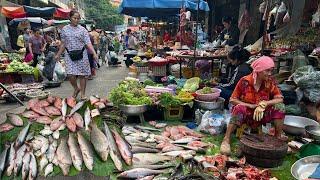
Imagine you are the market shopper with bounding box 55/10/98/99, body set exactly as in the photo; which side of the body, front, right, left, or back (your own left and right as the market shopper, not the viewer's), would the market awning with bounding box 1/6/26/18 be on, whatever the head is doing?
back

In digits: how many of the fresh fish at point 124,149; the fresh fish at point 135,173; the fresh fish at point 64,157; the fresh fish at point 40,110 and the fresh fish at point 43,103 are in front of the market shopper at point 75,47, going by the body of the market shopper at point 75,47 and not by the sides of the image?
5

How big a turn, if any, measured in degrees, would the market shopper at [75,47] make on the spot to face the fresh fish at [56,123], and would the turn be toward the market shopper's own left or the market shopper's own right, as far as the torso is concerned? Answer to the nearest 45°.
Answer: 0° — they already face it

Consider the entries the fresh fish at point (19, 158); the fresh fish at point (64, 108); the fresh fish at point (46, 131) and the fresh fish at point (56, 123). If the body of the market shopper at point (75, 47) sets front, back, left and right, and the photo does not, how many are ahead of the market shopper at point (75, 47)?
4

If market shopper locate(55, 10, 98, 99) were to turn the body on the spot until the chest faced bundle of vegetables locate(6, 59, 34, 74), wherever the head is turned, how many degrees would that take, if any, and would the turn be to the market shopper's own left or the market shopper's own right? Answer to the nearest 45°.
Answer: approximately 135° to the market shopper's own right

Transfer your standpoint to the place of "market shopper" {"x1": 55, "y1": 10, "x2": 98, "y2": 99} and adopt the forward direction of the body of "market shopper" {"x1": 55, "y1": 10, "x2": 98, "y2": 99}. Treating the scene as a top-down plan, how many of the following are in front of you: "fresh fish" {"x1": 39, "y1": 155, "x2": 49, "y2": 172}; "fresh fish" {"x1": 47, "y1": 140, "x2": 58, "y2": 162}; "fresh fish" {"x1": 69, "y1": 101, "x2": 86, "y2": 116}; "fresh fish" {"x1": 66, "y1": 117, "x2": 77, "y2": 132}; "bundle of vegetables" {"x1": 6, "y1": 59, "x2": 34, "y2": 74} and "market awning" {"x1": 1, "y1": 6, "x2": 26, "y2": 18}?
4

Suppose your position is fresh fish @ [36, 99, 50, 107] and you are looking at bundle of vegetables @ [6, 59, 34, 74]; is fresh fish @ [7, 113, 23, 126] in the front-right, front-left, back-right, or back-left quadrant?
back-left

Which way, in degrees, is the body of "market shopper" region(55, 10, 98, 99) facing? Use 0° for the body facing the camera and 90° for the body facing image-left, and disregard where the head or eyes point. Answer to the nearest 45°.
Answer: approximately 0°

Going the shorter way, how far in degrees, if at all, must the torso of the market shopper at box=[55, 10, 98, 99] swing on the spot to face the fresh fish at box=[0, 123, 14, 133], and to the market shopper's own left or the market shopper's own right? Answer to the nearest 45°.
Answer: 0° — they already face it

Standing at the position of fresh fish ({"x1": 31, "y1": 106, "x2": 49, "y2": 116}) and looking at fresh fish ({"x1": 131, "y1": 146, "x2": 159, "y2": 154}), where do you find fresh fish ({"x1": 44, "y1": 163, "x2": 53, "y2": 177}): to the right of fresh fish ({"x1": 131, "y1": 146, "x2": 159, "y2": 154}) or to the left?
right
